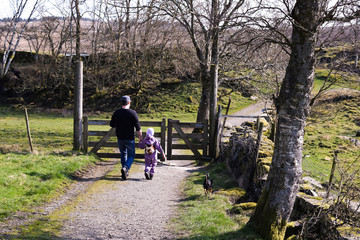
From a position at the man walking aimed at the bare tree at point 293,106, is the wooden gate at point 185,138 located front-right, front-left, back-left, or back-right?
back-left

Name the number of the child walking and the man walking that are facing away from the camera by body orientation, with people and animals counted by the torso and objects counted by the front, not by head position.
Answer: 2

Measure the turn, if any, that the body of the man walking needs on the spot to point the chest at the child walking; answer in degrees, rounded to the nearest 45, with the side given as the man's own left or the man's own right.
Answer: approximately 90° to the man's own right

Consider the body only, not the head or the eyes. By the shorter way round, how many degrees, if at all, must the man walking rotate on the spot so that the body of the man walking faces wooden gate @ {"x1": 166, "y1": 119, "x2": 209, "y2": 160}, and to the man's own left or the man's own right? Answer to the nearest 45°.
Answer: approximately 45° to the man's own right

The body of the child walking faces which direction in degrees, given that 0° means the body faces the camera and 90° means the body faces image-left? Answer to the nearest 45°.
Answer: approximately 180°

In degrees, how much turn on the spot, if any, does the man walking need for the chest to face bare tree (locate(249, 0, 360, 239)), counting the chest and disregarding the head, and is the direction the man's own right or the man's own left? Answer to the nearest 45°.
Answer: approximately 135° to the man's own right

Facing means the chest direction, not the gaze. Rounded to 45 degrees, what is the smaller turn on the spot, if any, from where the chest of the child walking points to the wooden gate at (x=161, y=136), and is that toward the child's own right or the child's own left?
0° — they already face it

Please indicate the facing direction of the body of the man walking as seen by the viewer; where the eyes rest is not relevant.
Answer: away from the camera
